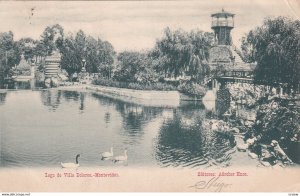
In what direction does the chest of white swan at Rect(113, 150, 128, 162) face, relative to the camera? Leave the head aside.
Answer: to the viewer's right
